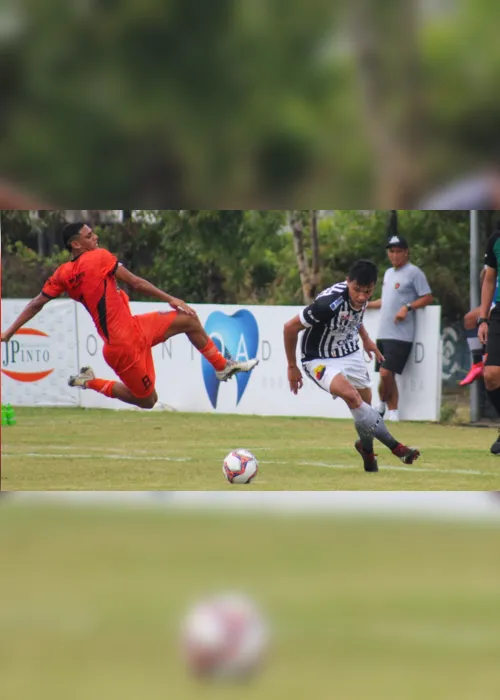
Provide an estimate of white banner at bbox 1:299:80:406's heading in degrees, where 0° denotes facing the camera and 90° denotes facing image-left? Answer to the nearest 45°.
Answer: approximately 0°

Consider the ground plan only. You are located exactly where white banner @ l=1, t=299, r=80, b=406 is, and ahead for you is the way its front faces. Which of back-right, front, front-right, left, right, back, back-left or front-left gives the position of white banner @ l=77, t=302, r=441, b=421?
left

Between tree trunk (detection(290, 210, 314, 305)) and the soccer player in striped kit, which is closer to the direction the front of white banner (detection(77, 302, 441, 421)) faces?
the soccer player in striped kit

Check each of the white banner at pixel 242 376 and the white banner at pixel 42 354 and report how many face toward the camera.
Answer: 2

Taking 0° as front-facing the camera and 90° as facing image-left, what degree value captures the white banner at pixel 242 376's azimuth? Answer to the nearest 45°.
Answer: approximately 0°

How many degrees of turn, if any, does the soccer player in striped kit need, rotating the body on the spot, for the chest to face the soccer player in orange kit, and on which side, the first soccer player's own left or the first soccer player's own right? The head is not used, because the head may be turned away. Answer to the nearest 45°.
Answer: approximately 135° to the first soccer player's own right

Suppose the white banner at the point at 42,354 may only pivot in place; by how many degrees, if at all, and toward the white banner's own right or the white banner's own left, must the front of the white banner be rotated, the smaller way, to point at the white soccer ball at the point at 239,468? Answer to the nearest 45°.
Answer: approximately 45° to the white banner's own left

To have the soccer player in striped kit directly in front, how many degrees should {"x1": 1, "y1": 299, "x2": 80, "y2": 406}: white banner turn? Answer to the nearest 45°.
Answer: approximately 45° to its left
